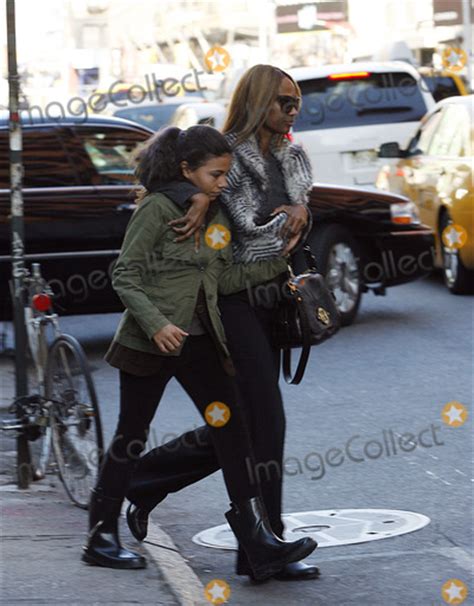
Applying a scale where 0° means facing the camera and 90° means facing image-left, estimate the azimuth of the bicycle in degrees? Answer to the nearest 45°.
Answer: approximately 135°

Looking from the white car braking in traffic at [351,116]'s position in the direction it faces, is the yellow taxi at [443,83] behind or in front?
in front

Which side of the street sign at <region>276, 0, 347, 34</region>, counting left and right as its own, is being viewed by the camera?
front

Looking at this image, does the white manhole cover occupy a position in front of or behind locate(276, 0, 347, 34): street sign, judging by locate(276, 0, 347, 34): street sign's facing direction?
in front

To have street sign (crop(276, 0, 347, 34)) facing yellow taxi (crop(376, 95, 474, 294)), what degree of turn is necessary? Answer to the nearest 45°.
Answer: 0° — it already faces it

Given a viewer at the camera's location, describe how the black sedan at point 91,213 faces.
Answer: facing the viewer and to the right of the viewer

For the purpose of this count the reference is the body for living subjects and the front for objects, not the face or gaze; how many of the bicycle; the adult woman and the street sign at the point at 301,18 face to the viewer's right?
1

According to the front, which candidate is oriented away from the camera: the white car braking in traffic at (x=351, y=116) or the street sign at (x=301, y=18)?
the white car braking in traffic

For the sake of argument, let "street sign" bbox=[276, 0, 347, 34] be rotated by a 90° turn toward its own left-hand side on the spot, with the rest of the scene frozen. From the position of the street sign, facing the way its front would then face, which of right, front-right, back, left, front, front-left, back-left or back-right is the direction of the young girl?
right

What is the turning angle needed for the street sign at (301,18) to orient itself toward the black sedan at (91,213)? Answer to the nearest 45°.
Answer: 0° — it already faces it

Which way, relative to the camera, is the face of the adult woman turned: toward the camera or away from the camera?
toward the camera
